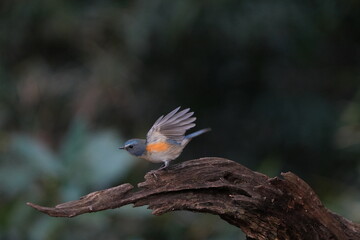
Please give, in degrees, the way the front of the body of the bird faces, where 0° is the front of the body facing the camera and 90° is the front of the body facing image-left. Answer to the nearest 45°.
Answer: approximately 90°
